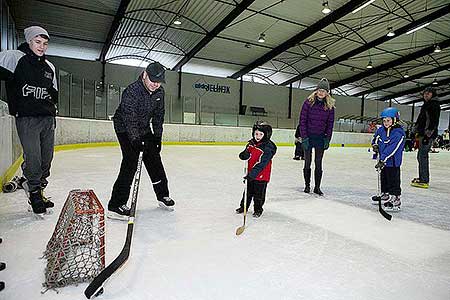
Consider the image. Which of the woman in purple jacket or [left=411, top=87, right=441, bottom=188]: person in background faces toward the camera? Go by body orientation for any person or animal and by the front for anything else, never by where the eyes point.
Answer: the woman in purple jacket

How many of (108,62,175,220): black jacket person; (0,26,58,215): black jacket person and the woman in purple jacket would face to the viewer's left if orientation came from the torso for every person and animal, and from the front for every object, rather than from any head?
0

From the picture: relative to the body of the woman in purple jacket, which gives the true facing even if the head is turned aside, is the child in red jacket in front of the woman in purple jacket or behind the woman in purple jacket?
in front

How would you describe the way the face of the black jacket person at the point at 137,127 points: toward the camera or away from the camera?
toward the camera

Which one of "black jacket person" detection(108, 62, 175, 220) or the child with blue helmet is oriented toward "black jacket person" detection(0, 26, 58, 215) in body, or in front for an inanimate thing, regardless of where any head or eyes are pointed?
the child with blue helmet

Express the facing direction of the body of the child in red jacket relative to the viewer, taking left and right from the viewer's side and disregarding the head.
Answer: facing the viewer and to the left of the viewer

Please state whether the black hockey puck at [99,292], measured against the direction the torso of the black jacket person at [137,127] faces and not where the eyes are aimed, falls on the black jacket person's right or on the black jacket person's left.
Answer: on the black jacket person's right

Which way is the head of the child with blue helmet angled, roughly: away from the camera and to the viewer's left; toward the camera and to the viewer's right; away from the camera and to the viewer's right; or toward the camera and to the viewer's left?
toward the camera and to the viewer's left

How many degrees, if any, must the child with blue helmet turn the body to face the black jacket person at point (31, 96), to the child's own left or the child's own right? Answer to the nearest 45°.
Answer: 0° — they already face them

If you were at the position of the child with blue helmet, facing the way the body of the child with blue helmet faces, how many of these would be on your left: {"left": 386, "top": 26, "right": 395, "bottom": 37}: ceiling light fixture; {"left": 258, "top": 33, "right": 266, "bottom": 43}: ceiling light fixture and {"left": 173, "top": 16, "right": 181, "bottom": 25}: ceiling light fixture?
0

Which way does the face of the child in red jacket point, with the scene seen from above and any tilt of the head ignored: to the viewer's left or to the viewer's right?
to the viewer's left

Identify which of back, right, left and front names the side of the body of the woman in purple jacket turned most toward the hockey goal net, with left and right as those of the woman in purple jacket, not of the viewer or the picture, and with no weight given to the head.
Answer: front

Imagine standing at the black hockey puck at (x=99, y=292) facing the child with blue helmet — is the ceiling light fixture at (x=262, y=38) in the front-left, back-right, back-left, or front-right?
front-left

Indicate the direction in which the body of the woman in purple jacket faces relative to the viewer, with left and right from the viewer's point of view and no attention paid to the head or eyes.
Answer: facing the viewer

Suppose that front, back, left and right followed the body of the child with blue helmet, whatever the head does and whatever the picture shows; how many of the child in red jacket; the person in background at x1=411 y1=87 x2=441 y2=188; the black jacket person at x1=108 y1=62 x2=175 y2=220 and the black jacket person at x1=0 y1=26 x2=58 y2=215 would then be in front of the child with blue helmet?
3
